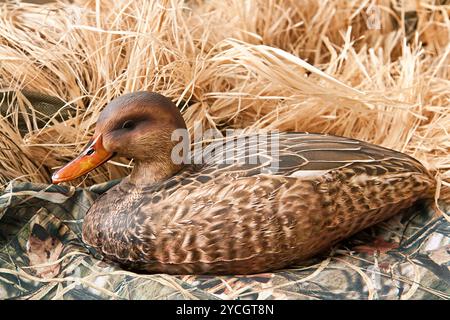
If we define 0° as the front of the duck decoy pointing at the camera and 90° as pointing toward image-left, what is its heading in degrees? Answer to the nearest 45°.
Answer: approximately 90°
